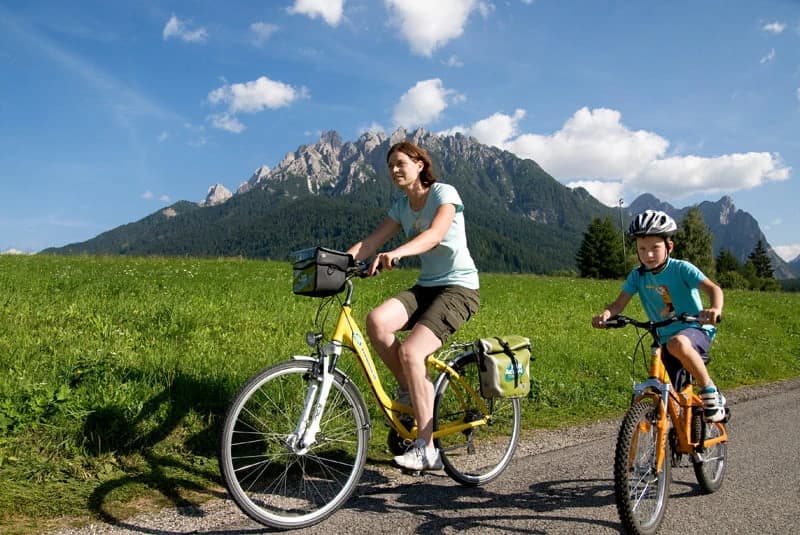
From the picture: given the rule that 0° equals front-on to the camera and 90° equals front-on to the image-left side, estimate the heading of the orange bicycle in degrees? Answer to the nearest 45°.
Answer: approximately 45°

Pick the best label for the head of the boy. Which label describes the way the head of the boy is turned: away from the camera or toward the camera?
toward the camera

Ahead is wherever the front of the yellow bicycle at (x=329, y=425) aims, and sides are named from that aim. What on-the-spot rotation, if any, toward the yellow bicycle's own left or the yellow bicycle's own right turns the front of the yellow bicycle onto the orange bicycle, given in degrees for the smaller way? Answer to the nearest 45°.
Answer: approximately 135° to the yellow bicycle's own left

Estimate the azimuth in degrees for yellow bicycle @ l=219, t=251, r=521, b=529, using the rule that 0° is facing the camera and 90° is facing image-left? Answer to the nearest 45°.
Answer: approximately 45°

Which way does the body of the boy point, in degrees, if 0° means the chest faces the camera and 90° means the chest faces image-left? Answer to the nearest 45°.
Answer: approximately 45°

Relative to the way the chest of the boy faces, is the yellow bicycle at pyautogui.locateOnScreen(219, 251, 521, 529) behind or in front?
in front

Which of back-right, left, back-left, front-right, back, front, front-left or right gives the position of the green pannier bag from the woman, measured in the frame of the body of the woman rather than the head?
back

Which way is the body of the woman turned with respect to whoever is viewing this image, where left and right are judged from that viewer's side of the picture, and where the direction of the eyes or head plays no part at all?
facing the viewer and to the left of the viewer

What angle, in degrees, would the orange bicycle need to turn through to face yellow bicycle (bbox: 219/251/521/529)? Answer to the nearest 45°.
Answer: approximately 45° to its right

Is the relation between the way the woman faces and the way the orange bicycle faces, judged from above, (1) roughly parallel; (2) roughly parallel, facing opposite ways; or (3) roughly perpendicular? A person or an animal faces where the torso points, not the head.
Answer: roughly parallel

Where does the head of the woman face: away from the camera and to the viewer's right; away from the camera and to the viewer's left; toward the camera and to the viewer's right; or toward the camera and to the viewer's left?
toward the camera and to the viewer's left

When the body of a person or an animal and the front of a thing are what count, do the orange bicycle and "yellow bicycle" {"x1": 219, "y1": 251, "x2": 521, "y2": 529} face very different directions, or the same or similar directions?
same or similar directions
